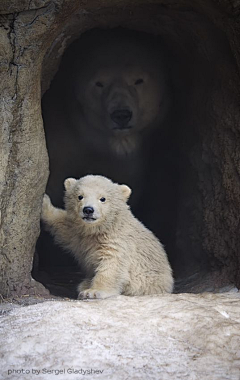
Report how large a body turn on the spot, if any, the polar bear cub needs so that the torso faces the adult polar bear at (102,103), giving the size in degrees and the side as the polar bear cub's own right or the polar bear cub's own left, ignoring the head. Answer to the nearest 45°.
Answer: approximately 135° to the polar bear cub's own right

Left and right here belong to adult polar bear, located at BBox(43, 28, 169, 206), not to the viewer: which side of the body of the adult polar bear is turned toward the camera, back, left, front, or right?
front

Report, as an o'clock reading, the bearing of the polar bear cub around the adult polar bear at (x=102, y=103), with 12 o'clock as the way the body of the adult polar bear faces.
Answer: The polar bear cub is roughly at 12 o'clock from the adult polar bear.

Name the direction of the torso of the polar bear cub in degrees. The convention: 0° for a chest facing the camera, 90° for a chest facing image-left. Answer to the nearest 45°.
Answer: approximately 45°

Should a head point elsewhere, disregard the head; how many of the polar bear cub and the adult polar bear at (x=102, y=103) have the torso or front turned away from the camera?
0
